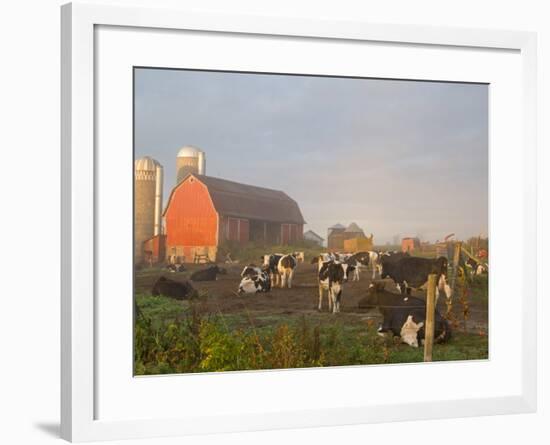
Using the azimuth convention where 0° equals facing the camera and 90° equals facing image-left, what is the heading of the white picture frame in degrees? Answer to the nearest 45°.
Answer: approximately 315°
